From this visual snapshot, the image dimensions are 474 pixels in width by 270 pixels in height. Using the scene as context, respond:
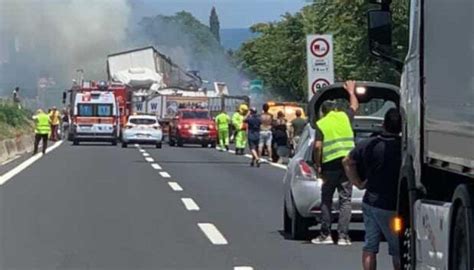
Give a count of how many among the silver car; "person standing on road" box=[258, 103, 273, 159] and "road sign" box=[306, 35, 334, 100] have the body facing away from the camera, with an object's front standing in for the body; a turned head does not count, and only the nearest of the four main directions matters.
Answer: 2

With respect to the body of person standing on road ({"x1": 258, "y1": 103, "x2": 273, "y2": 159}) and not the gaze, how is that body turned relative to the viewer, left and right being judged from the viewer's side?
facing away from the viewer

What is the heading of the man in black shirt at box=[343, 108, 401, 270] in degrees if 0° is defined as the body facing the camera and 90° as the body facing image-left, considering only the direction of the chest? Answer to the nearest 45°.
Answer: approximately 180°

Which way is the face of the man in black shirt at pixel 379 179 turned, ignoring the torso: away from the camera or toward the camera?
away from the camera

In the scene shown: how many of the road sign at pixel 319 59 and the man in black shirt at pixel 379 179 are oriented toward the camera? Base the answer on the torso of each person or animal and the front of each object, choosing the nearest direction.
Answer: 1

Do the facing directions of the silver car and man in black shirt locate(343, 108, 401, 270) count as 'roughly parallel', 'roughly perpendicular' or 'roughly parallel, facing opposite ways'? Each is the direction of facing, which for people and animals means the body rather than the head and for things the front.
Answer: roughly parallel

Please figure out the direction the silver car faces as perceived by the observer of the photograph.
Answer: facing away from the viewer

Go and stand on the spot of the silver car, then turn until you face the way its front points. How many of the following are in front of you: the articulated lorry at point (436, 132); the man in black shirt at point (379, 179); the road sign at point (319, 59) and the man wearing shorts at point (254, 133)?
2

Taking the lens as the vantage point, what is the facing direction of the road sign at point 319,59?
facing the viewer

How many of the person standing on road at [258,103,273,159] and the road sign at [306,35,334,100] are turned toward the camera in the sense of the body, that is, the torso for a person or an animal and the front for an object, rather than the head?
1
